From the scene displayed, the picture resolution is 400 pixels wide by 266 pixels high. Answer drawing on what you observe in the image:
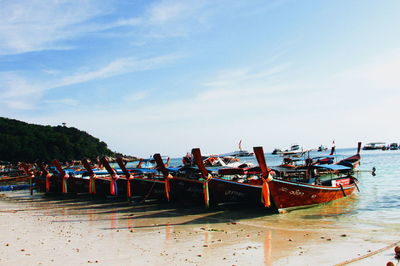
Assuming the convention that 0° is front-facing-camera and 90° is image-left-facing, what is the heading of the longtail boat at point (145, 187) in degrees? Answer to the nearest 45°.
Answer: approximately 45°

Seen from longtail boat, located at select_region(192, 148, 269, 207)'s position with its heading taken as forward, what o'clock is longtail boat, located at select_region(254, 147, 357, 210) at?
longtail boat, located at select_region(254, 147, 357, 210) is roughly at 8 o'clock from longtail boat, located at select_region(192, 148, 269, 207).

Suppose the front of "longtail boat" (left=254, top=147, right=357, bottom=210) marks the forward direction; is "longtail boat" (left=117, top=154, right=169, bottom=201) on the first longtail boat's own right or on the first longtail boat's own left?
on the first longtail boat's own right

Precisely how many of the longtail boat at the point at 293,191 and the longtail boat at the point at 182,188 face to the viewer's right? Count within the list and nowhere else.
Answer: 0

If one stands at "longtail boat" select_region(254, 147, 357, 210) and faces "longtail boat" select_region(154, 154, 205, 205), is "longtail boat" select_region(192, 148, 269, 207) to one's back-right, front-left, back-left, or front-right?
front-left

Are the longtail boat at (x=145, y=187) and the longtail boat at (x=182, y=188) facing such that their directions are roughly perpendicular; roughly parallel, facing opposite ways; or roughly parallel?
roughly parallel

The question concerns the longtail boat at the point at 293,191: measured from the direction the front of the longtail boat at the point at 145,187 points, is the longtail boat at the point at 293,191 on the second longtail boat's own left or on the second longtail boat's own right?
on the second longtail boat's own left

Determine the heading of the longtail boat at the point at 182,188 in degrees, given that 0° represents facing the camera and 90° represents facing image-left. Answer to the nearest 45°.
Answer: approximately 45°

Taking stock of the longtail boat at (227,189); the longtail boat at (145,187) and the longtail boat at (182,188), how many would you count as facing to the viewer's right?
0

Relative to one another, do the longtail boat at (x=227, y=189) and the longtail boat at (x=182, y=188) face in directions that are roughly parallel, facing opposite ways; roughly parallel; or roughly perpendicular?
roughly parallel
